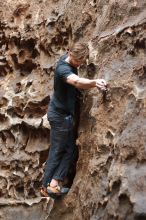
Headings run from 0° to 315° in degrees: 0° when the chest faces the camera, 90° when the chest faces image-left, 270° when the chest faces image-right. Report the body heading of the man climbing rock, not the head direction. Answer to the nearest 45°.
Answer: approximately 270°
